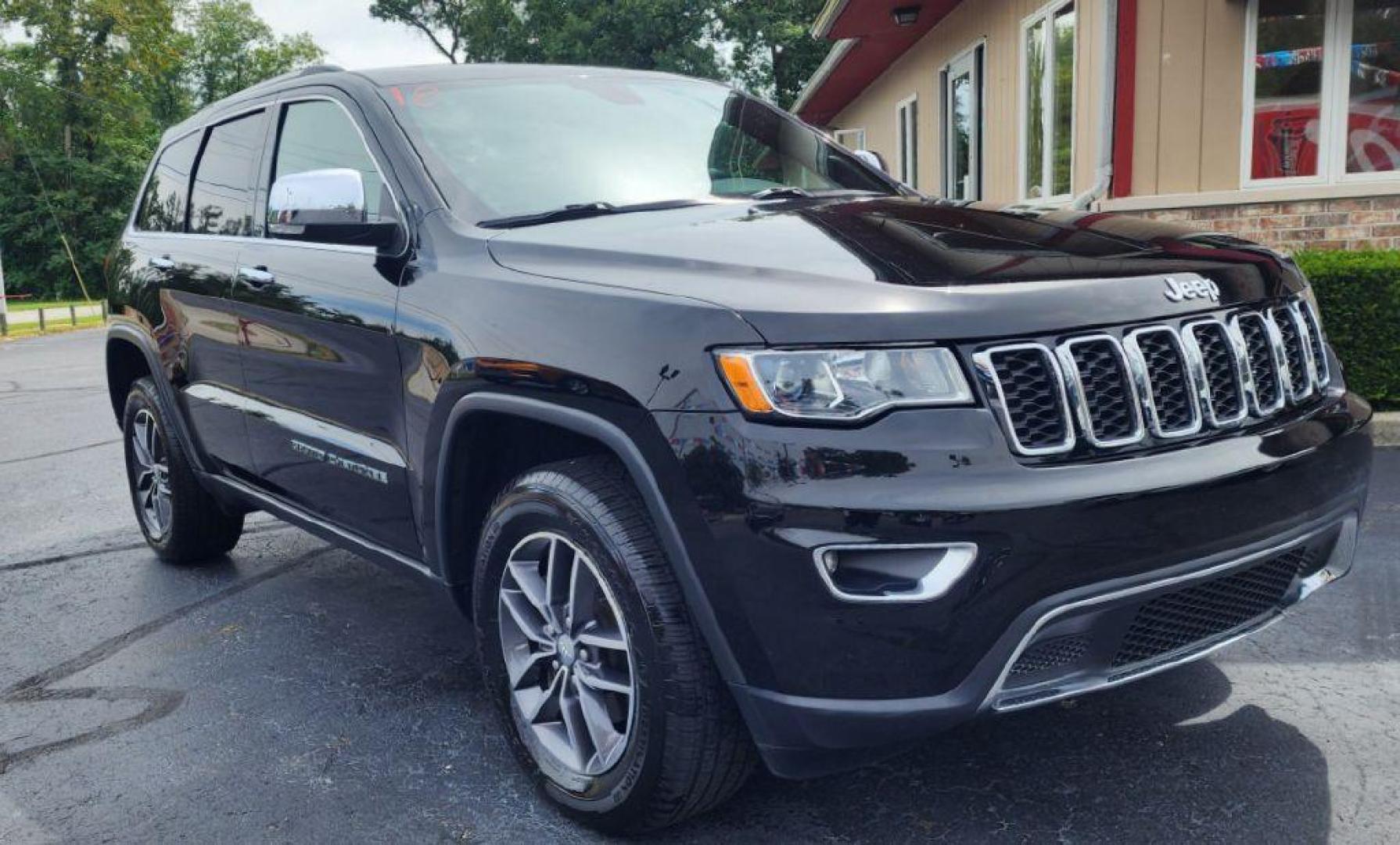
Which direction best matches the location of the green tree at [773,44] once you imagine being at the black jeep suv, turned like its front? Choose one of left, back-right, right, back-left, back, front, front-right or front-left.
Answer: back-left

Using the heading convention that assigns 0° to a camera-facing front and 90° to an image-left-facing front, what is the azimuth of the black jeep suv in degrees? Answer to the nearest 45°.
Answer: approximately 315°

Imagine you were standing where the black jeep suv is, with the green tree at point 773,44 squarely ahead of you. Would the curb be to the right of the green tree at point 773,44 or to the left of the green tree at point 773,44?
right

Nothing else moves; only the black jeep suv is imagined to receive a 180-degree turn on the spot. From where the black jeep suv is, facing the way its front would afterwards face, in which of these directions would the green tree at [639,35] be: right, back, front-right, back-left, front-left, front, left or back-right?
front-right

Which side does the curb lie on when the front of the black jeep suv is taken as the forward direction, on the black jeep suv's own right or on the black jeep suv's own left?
on the black jeep suv's own left
